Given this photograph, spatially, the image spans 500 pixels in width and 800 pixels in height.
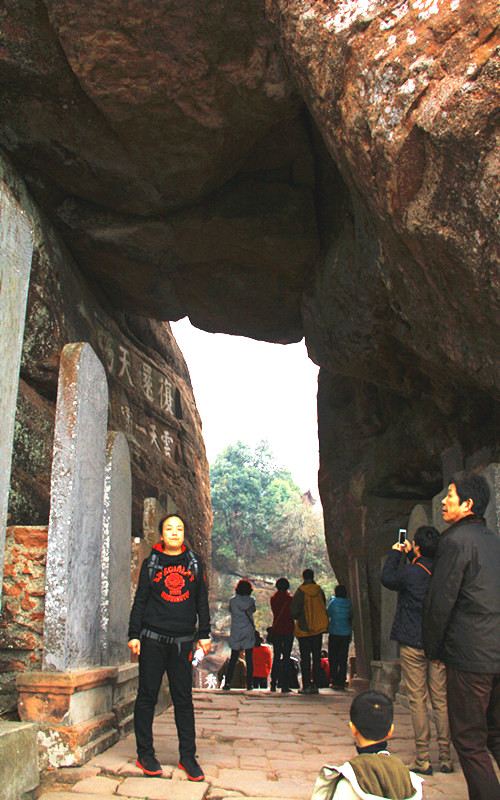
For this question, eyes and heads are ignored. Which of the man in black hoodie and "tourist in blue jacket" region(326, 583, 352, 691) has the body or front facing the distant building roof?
the tourist in blue jacket

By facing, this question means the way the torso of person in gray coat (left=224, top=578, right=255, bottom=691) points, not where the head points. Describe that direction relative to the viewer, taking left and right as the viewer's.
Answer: facing away from the viewer

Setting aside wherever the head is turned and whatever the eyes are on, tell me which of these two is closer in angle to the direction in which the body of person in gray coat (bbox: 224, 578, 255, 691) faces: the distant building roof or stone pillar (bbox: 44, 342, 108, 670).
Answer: the distant building roof

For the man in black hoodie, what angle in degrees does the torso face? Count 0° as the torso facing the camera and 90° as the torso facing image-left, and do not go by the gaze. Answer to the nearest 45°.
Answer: approximately 0°

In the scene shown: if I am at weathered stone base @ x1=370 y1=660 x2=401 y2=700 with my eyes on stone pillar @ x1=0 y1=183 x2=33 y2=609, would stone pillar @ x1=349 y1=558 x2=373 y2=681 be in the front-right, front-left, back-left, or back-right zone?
back-right

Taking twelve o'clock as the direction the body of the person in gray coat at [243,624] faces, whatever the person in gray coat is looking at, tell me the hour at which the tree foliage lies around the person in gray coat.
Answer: The tree foliage is roughly at 12 o'clock from the person in gray coat.

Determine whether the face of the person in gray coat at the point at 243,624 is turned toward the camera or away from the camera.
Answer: away from the camera

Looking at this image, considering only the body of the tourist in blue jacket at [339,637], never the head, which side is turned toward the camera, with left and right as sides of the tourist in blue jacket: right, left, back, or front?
back

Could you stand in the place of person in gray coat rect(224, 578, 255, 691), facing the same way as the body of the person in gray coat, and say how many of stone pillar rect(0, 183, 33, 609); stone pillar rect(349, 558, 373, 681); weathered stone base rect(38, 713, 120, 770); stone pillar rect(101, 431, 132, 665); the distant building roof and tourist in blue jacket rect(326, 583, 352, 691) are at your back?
3

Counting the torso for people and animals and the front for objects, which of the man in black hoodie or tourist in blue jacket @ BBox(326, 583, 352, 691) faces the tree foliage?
the tourist in blue jacket

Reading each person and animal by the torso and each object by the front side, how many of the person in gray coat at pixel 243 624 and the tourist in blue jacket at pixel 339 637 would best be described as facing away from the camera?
2

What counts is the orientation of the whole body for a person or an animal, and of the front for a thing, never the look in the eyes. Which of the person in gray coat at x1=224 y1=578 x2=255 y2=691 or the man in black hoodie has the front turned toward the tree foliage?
the person in gray coat

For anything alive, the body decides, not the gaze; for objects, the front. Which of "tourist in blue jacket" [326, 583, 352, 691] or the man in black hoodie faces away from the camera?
the tourist in blue jacket
